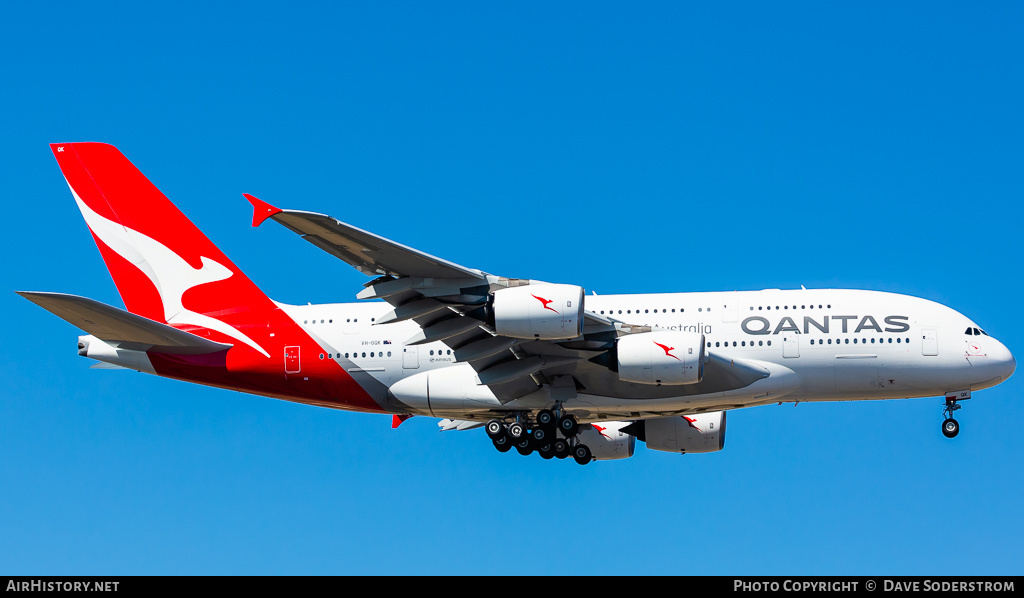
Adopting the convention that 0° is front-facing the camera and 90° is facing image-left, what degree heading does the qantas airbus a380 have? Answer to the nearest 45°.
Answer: approximately 270°
